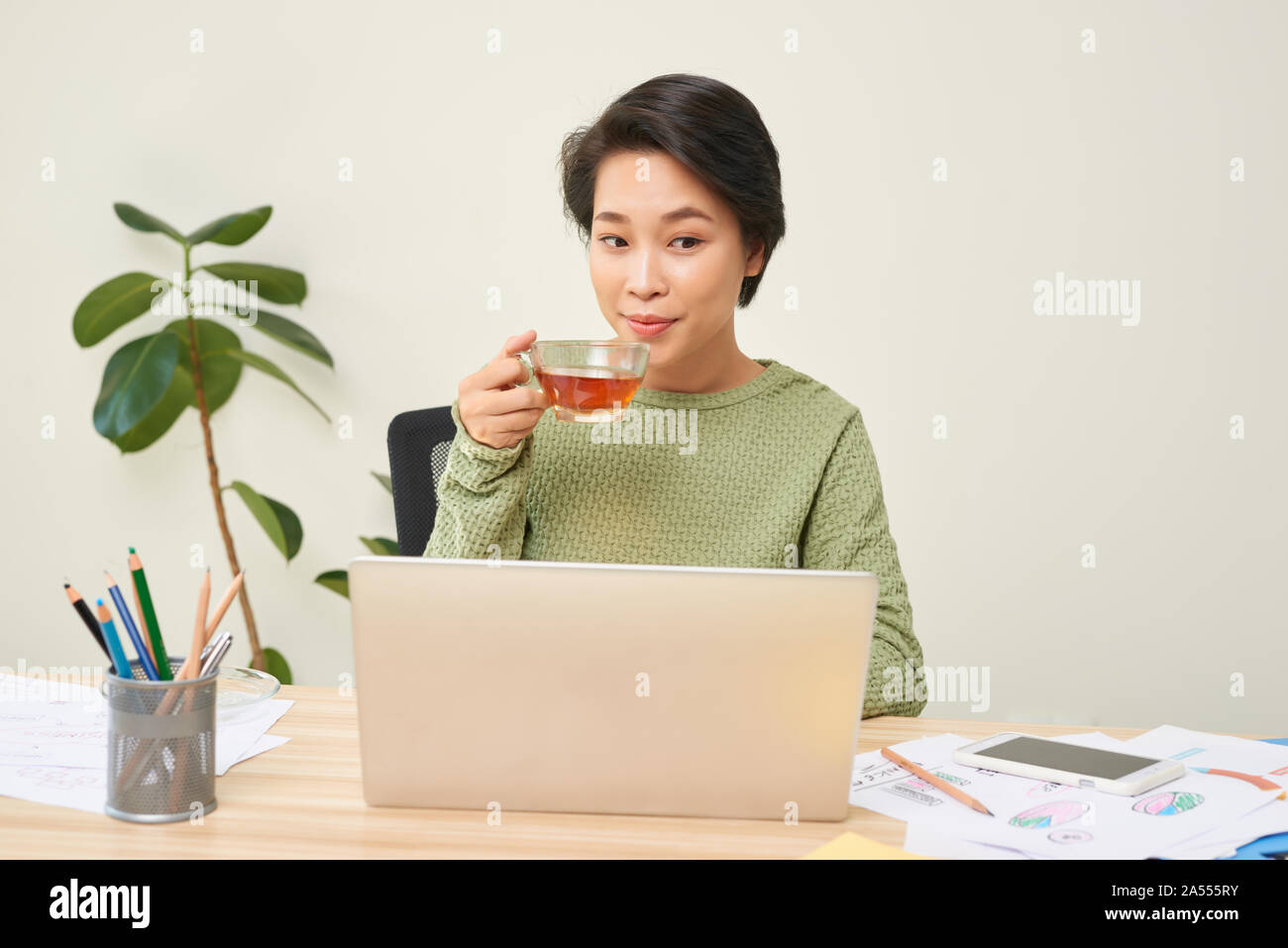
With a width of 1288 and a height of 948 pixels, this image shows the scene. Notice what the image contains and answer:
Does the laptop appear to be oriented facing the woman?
yes

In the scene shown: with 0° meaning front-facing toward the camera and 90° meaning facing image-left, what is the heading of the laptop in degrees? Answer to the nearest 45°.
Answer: approximately 180°
